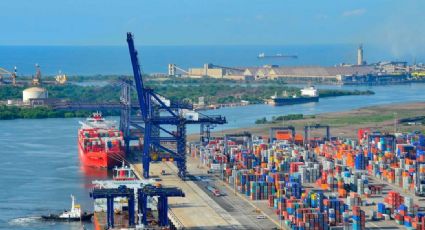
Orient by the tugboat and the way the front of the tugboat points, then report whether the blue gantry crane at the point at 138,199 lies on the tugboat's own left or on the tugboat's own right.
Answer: on the tugboat's own right

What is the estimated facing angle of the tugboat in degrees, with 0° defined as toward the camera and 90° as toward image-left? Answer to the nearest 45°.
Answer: approximately 270°

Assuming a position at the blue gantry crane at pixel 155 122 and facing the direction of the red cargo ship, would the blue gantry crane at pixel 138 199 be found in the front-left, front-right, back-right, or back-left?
back-left
